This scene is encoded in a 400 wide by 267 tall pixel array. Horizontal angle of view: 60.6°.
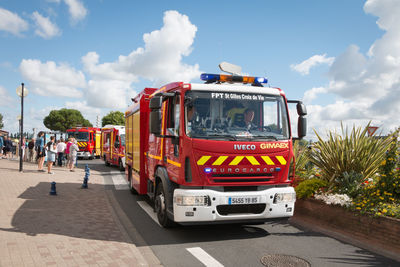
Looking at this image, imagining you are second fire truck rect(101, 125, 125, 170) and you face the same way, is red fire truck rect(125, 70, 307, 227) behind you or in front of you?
in front

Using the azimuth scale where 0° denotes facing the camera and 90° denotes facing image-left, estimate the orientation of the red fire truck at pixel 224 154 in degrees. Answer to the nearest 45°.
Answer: approximately 315°

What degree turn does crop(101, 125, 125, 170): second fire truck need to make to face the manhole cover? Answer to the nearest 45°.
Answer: approximately 45° to its right

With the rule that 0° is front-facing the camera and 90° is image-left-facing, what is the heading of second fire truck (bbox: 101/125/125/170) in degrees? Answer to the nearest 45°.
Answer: approximately 315°

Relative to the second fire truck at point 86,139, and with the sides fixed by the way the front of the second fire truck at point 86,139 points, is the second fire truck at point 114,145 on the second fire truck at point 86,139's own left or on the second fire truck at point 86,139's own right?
on the second fire truck at point 86,139's own left

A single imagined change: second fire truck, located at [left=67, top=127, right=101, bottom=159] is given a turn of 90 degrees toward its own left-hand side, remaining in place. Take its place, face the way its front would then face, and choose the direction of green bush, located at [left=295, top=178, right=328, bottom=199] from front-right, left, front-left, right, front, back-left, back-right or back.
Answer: front-right

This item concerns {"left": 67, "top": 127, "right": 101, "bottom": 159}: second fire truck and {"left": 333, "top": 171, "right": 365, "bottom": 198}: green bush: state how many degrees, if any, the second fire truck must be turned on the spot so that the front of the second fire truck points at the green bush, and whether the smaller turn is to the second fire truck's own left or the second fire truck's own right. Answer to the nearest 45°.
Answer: approximately 45° to the second fire truck's own left

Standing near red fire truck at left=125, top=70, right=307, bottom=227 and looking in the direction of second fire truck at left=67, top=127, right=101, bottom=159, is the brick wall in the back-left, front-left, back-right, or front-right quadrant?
back-right

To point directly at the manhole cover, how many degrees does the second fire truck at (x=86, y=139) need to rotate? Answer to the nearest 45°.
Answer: approximately 45° to its left

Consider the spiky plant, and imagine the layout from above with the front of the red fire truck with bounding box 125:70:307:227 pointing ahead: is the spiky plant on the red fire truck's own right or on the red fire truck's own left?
on the red fire truck's own left

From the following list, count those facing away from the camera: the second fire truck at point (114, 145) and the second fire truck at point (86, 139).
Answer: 0

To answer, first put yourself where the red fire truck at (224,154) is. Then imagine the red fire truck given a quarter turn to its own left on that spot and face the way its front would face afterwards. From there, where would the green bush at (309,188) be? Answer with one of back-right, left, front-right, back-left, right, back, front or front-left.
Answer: front
